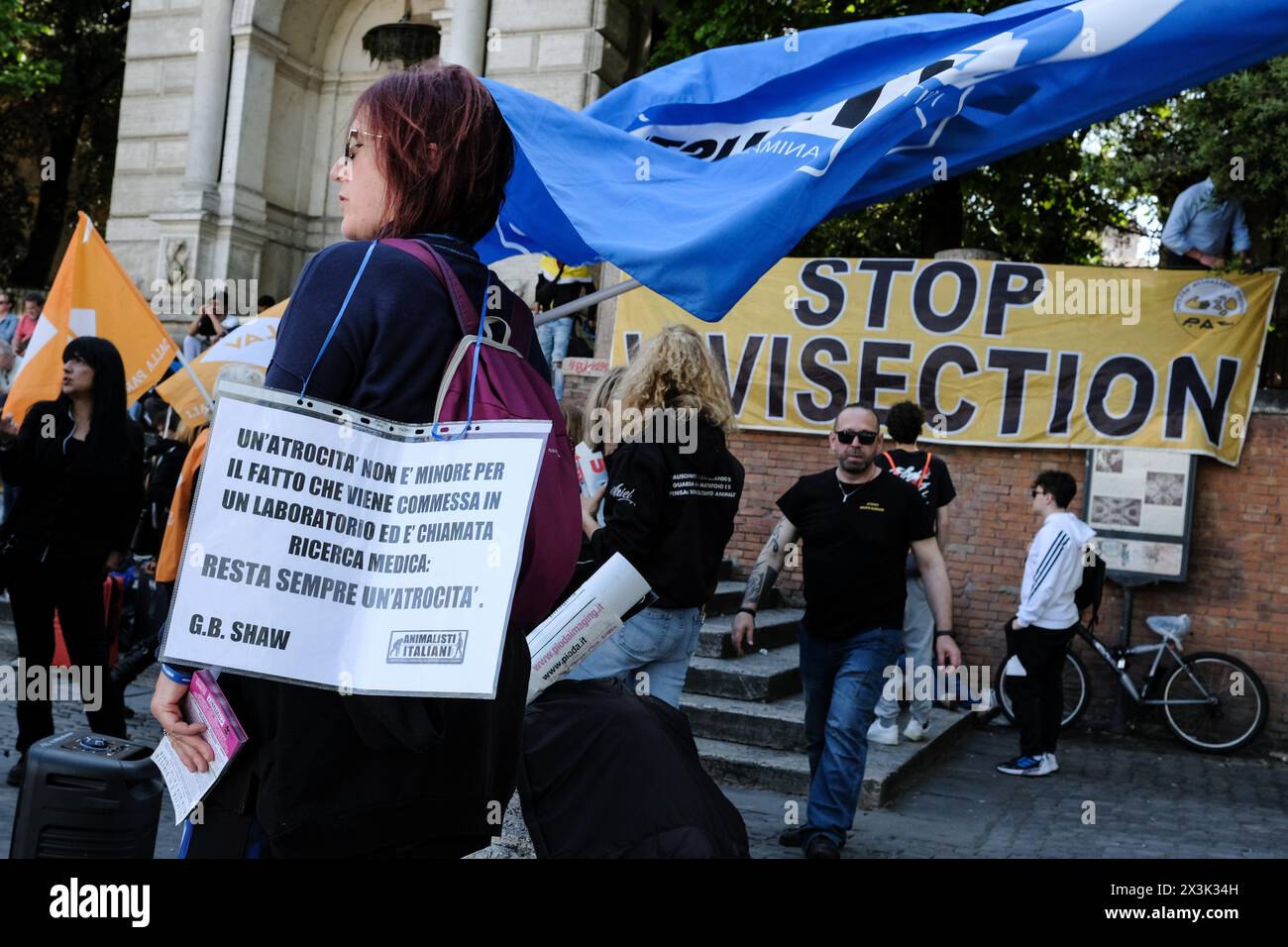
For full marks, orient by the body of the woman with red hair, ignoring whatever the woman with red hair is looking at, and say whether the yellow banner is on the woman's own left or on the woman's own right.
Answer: on the woman's own right

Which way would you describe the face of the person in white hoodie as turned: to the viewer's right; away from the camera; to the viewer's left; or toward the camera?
to the viewer's left

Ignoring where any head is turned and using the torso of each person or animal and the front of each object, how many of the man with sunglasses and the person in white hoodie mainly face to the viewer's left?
1

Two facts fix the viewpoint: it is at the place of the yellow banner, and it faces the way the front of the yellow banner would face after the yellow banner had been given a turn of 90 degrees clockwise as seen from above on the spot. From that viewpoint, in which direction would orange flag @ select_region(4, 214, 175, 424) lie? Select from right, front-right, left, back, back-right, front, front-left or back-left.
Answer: front-left

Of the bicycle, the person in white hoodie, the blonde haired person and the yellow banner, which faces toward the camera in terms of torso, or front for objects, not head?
the yellow banner

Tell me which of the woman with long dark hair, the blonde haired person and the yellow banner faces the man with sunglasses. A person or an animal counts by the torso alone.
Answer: the yellow banner

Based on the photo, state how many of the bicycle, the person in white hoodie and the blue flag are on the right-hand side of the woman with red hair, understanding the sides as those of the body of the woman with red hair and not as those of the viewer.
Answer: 3

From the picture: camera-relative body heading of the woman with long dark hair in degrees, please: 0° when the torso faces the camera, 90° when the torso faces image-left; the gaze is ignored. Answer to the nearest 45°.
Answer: approximately 45°

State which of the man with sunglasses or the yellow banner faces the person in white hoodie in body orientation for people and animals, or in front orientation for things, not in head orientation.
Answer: the yellow banner

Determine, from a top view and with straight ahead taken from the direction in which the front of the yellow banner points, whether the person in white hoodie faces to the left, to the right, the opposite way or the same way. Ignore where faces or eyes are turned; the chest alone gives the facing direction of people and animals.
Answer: to the right

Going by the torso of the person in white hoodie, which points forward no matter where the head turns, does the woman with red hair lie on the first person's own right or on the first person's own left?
on the first person's own left

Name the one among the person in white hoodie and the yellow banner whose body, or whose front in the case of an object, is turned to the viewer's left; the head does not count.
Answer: the person in white hoodie

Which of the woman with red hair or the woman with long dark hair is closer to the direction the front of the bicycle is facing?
the woman with long dark hair

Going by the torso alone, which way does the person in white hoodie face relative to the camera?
to the viewer's left

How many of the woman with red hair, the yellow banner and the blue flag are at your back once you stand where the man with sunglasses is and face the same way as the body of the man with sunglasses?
1

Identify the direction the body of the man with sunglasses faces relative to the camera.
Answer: toward the camera

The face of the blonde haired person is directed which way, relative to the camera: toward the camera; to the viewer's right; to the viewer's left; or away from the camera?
away from the camera

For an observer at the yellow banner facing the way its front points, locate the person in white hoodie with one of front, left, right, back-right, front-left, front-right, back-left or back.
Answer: front
